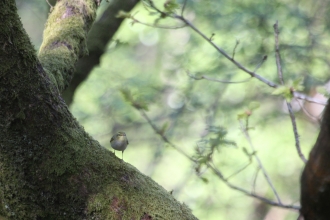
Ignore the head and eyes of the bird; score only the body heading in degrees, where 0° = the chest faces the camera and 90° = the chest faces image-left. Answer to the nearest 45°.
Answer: approximately 0°
